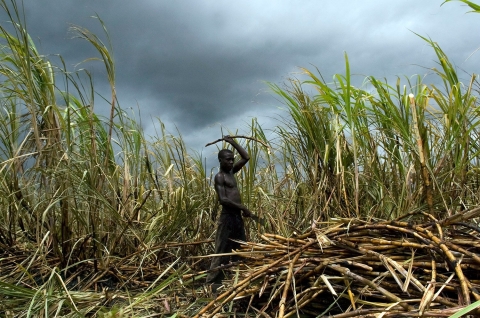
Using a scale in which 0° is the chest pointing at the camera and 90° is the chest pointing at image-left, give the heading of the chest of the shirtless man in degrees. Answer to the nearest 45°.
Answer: approximately 315°

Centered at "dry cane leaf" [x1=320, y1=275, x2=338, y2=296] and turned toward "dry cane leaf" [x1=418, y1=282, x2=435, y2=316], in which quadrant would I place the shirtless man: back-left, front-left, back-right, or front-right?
back-left

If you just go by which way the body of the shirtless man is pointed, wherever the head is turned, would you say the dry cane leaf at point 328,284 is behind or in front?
in front

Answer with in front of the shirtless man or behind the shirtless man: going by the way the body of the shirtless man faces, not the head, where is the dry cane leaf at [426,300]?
in front
